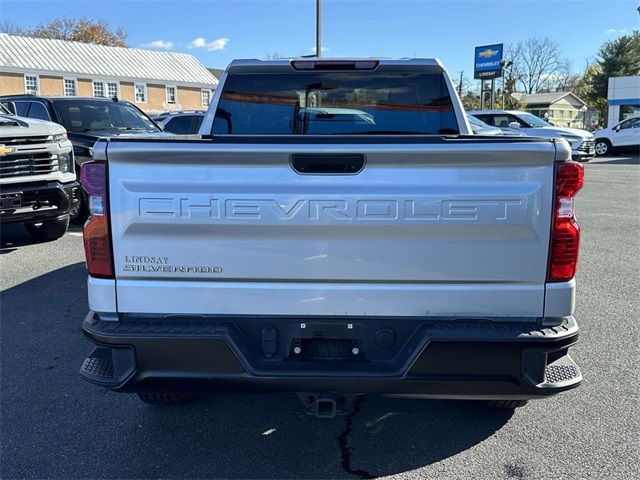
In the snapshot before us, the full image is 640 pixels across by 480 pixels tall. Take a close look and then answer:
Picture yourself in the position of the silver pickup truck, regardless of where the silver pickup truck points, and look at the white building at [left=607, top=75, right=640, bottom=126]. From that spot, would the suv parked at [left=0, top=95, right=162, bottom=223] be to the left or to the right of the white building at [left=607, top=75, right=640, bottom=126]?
left

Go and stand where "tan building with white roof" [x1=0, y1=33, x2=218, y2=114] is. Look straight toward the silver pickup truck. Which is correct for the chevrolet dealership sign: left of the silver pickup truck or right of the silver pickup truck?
left

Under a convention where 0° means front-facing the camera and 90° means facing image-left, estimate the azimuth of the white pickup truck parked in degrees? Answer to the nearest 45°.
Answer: approximately 315°

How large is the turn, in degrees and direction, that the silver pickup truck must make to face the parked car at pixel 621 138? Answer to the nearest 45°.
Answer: approximately 45° to its right

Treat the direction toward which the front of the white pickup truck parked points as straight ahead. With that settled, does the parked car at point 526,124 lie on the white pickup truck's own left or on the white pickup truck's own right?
on the white pickup truck's own left

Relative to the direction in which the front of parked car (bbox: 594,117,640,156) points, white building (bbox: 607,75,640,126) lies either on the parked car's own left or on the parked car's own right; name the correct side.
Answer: on the parked car's own right

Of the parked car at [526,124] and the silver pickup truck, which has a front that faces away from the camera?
the silver pickup truck

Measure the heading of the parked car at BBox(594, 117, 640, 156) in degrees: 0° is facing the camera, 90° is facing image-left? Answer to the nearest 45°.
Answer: approximately 90°

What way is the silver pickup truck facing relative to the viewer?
away from the camera

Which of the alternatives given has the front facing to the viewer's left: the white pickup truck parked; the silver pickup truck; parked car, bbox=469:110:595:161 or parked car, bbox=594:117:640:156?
parked car, bbox=594:117:640:156

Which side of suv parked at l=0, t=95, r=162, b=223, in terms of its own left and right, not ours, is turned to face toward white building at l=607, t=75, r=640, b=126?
left

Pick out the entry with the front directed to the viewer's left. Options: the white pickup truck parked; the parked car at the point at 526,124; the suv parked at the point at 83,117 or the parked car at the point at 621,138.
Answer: the parked car at the point at 621,138
